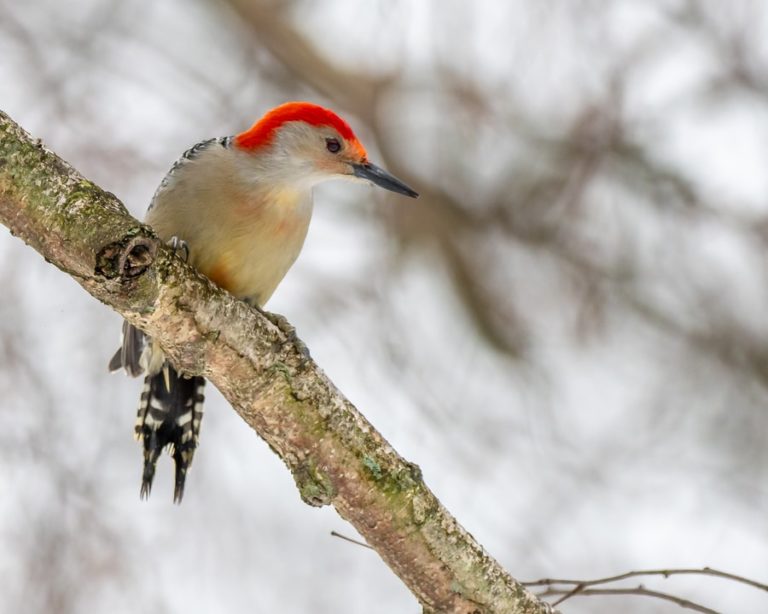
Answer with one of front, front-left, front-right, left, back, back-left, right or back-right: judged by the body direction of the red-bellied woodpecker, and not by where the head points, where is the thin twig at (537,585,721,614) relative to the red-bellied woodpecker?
front

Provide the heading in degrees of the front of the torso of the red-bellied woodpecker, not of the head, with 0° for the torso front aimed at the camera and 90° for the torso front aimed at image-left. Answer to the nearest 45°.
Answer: approximately 315°
